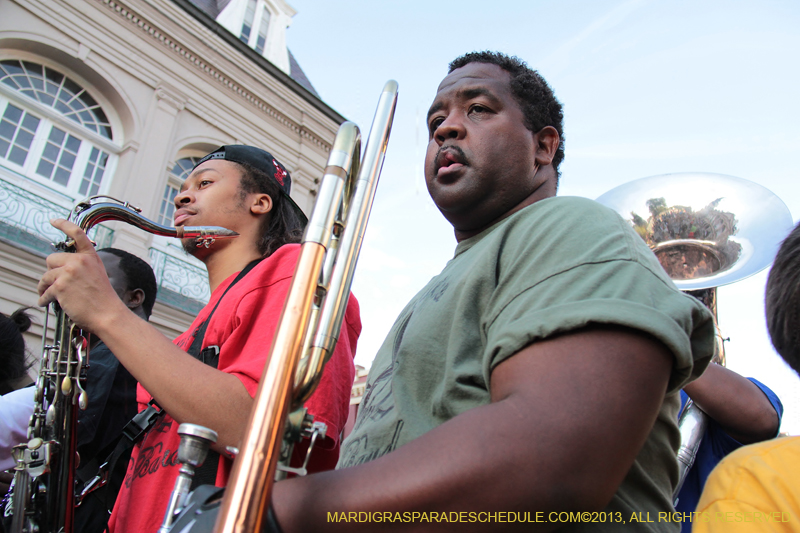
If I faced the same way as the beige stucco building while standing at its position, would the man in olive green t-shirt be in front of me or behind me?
in front

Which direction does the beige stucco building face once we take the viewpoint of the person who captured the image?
facing the viewer and to the right of the viewer

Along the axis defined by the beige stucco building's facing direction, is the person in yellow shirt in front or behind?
in front
